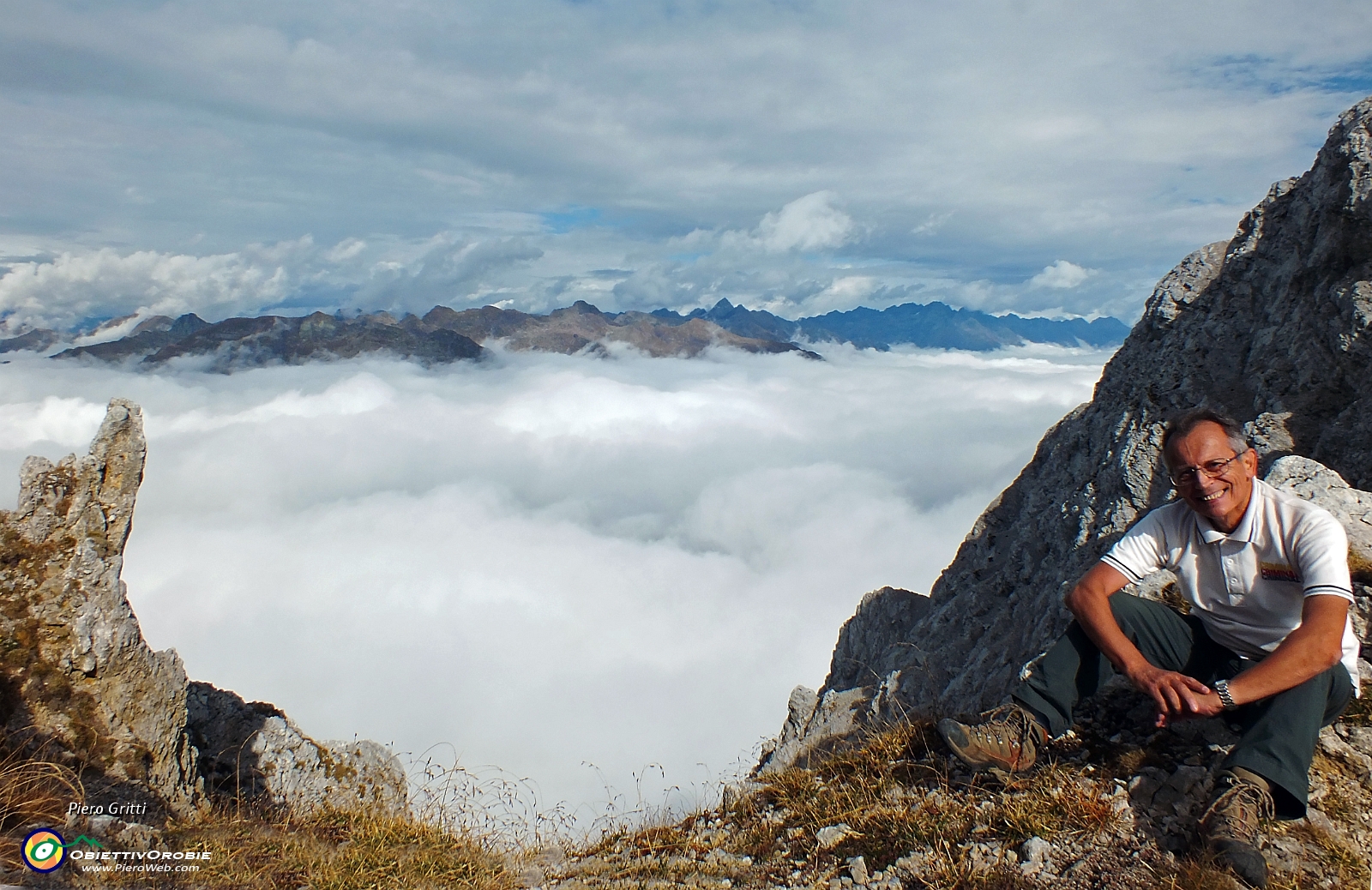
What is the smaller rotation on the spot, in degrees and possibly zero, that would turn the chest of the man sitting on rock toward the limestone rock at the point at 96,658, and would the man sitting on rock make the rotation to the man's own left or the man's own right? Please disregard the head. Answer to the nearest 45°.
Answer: approximately 45° to the man's own right

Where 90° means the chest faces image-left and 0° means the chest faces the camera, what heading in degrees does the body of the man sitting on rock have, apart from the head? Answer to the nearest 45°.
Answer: approximately 45°

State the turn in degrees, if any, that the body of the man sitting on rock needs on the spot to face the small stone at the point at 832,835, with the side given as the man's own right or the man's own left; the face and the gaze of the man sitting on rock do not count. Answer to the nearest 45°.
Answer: approximately 45° to the man's own right
